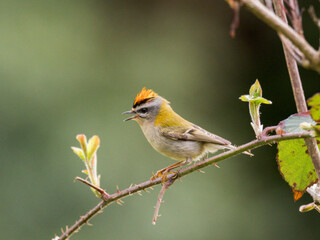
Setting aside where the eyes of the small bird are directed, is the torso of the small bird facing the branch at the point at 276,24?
no

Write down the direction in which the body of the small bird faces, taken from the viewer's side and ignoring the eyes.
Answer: to the viewer's left

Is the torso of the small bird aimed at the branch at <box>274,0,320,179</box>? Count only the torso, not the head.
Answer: no
